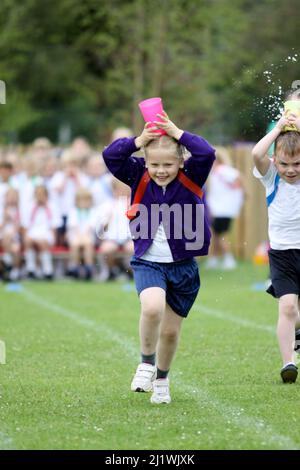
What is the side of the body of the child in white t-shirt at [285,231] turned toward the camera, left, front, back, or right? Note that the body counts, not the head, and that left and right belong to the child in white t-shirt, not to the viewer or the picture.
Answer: front

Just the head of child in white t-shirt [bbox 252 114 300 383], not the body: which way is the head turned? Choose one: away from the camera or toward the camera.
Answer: toward the camera

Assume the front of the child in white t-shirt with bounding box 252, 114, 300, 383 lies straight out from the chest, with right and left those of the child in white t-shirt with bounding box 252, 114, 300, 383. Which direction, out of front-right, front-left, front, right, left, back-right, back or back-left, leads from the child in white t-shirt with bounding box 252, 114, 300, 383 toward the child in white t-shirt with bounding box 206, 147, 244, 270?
back

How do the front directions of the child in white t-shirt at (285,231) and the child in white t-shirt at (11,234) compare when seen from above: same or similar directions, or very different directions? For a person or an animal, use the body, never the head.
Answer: same or similar directions

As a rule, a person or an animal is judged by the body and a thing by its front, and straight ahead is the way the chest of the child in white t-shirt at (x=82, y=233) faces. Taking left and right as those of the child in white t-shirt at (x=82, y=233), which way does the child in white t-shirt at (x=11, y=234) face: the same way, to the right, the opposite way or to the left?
the same way

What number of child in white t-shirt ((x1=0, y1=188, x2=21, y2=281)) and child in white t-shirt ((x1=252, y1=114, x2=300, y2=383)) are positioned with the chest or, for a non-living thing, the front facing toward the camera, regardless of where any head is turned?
2

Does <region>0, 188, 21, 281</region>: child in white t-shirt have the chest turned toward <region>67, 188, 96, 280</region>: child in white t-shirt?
no

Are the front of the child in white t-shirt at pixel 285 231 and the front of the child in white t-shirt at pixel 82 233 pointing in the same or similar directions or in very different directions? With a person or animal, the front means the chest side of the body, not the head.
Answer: same or similar directions

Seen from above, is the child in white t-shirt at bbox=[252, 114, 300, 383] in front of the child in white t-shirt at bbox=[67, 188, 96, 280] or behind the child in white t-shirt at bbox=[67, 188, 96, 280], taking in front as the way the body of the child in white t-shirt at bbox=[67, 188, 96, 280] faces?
in front

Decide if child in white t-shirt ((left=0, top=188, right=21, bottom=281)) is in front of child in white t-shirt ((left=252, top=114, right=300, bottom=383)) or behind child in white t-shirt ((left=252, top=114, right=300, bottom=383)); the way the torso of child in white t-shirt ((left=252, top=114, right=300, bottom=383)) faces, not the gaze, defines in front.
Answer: behind

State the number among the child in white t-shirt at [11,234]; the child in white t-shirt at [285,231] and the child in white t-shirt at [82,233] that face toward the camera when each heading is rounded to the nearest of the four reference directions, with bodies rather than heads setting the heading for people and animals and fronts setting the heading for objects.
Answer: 3

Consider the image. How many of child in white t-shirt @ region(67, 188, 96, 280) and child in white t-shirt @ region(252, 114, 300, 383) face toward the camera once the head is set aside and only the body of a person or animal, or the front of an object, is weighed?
2
